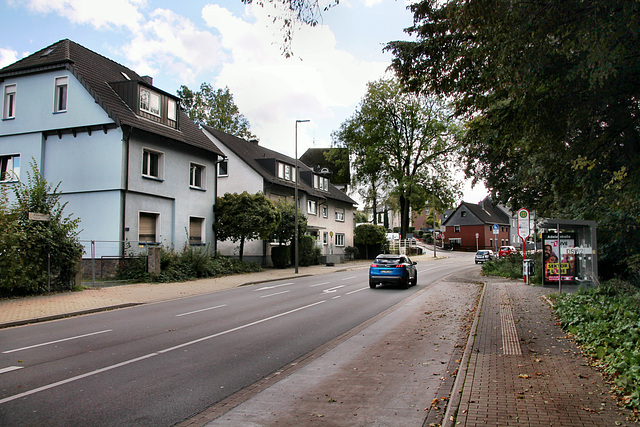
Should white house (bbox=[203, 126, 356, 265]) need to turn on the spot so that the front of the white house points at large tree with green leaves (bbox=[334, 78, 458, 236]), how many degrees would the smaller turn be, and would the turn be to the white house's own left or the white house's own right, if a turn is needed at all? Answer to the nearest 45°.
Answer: approximately 90° to the white house's own left

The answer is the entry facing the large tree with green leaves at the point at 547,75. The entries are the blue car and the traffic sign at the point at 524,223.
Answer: the traffic sign

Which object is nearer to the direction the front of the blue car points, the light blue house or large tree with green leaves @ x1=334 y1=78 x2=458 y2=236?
the large tree with green leaves

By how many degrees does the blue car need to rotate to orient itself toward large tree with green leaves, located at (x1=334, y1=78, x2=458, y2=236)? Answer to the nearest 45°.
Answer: approximately 45° to its left

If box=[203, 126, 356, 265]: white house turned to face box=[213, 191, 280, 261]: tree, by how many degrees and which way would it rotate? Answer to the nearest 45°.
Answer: approximately 45° to its right

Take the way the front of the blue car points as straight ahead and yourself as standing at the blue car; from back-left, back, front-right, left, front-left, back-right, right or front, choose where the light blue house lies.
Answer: back-left

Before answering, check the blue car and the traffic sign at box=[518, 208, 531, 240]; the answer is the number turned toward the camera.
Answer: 1

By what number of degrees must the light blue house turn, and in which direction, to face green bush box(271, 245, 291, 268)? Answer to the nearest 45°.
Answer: approximately 90° to its left

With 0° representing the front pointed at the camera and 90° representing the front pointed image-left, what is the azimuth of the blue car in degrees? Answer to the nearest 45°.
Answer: approximately 225°

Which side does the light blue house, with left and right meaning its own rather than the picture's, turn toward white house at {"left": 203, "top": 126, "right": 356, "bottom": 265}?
left

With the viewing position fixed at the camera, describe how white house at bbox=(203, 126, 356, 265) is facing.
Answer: facing the viewer and to the right of the viewer

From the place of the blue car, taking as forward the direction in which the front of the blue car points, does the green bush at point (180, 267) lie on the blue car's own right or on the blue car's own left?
on the blue car's own left
